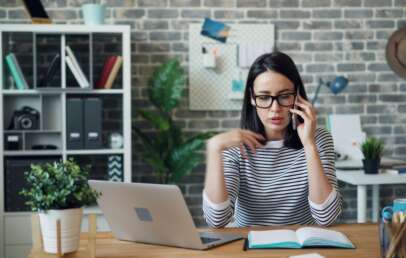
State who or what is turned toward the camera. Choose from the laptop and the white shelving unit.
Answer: the white shelving unit

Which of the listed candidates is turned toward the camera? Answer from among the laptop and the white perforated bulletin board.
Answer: the white perforated bulletin board

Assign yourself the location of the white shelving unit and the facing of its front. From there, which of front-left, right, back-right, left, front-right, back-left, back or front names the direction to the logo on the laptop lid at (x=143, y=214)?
front

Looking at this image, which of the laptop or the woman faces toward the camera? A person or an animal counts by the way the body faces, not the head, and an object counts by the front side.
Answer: the woman

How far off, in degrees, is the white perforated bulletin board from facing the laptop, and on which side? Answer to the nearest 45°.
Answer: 0° — it already faces it

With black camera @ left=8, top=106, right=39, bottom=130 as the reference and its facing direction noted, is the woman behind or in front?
in front

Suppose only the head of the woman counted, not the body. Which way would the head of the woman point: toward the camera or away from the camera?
toward the camera

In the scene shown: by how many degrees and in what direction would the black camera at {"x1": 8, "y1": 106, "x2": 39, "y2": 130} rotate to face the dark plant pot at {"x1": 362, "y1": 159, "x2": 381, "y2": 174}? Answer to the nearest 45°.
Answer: approximately 90° to its left

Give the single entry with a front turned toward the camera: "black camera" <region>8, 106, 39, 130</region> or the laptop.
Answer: the black camera

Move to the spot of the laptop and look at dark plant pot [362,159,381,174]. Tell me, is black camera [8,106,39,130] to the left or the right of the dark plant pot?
left

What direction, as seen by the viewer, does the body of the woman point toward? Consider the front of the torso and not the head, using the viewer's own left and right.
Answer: facing the viewer

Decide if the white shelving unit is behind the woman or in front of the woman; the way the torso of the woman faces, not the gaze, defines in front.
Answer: behind

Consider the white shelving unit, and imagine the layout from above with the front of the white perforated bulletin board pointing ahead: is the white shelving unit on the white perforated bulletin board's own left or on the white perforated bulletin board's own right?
on the white perforated bulletin board's own right
